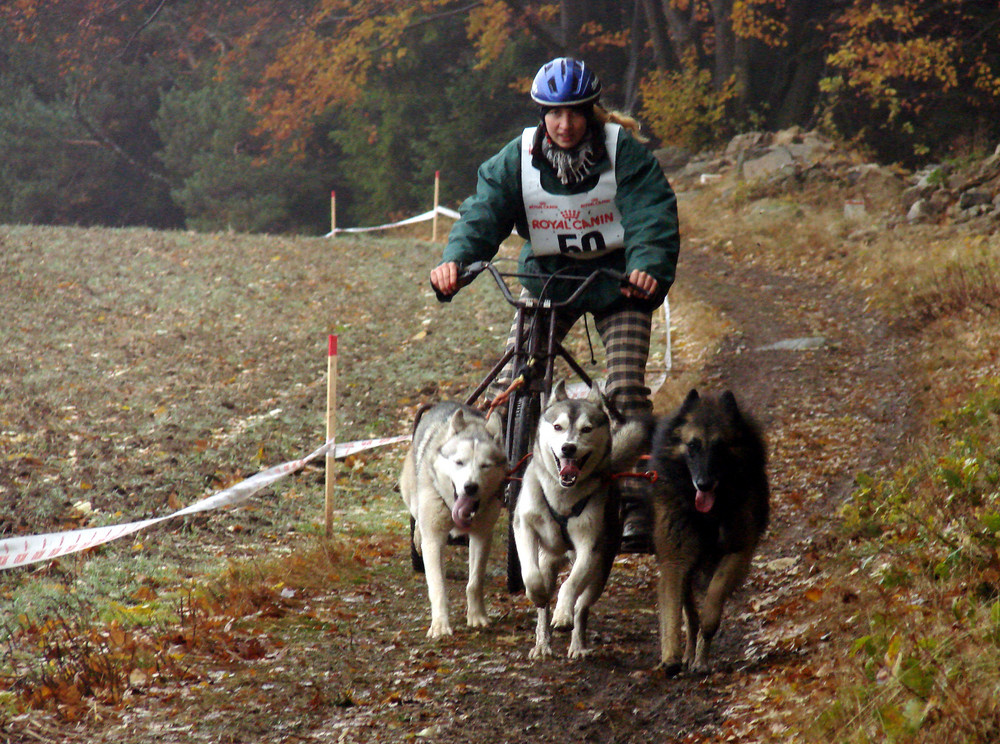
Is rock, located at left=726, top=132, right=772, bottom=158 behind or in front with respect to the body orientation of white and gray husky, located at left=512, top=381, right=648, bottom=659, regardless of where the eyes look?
behind

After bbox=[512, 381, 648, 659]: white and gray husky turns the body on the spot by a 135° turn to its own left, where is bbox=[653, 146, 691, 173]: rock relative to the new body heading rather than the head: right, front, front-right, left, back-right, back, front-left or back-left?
front-left

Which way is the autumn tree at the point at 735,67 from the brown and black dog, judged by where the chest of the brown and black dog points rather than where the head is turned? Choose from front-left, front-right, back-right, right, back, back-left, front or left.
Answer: back

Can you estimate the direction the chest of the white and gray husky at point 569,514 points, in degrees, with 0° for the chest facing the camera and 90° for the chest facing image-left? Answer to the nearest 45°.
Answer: approximately 0°

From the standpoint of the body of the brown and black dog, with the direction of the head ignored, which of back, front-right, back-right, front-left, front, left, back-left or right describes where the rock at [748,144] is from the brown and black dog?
back

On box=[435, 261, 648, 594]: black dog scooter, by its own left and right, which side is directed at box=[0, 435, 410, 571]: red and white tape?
right

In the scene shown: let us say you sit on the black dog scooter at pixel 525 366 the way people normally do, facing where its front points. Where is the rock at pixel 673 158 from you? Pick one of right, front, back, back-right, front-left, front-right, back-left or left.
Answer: back

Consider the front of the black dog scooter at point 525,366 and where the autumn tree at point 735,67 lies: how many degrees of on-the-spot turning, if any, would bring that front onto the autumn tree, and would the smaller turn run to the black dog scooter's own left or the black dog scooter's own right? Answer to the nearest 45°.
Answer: approximately 180°
